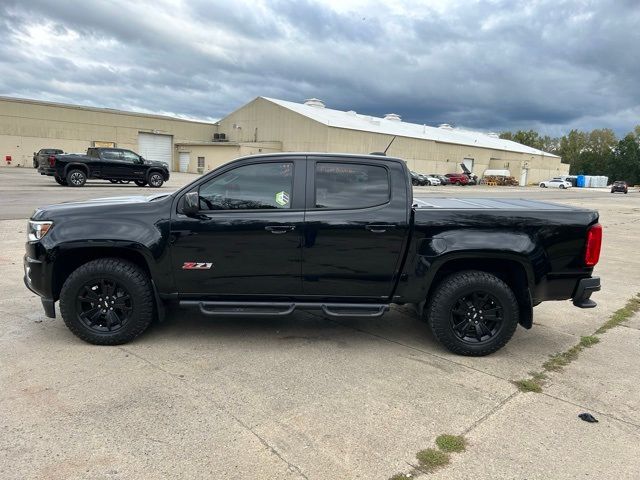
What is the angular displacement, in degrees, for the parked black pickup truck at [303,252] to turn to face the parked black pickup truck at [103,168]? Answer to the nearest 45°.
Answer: approximately 45° to its right

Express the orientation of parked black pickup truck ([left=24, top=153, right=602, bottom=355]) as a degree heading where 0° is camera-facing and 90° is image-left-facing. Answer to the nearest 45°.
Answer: approximately 90°
